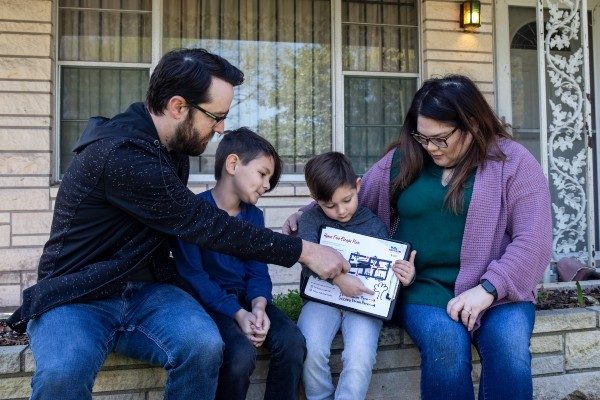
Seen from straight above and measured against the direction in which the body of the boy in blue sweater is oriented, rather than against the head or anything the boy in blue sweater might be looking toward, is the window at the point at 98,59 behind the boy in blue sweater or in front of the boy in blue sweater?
behind

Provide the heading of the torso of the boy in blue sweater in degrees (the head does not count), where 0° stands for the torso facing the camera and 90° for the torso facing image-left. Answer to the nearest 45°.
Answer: approximately 315°

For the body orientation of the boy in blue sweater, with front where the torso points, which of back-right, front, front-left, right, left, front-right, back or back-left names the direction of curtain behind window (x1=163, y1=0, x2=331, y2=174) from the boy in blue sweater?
back-left

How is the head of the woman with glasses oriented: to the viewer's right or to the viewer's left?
to the viewer's left

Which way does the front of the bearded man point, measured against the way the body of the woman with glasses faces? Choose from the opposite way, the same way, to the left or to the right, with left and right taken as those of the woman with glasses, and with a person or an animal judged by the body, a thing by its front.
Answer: to the left

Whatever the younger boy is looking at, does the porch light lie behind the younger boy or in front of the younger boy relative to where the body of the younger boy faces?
behind

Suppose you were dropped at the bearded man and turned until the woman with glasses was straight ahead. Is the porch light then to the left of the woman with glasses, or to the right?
left

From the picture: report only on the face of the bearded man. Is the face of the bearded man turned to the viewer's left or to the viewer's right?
to the viewer's right

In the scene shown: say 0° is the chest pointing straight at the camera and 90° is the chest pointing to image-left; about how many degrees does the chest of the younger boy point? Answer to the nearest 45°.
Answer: approximately 0°
